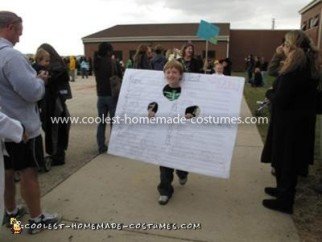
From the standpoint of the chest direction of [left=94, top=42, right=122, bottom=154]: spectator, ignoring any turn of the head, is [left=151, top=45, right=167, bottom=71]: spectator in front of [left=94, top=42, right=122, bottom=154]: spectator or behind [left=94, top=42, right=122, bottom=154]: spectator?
in front

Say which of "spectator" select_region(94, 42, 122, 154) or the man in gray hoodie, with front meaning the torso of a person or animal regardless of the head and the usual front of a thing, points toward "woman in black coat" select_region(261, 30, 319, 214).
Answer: the man in gray hoodie

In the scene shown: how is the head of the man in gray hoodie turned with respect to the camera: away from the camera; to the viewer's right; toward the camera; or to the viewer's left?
to the viewer's right

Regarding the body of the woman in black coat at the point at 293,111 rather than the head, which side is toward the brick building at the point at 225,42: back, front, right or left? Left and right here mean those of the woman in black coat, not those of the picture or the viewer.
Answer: right

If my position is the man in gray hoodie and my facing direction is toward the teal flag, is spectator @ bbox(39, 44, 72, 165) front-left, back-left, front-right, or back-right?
front-left

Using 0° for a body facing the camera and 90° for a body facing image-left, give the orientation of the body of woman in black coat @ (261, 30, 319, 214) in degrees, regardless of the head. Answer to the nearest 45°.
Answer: approximately 90°

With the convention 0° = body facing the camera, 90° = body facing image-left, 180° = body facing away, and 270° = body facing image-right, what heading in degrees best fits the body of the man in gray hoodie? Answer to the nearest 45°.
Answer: approximately 270°

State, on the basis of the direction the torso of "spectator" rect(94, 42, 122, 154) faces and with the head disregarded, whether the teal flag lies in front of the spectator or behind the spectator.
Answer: in front

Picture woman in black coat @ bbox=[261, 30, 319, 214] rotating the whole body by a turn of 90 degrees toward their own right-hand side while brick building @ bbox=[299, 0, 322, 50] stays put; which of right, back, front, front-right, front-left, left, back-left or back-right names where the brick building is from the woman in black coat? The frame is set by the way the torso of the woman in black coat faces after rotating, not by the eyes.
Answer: front

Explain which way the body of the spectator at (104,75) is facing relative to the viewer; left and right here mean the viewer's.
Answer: facing away from the viewer and to the right of the viewer

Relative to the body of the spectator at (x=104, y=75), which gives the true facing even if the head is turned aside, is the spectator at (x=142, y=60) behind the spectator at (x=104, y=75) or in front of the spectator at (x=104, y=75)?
in front
